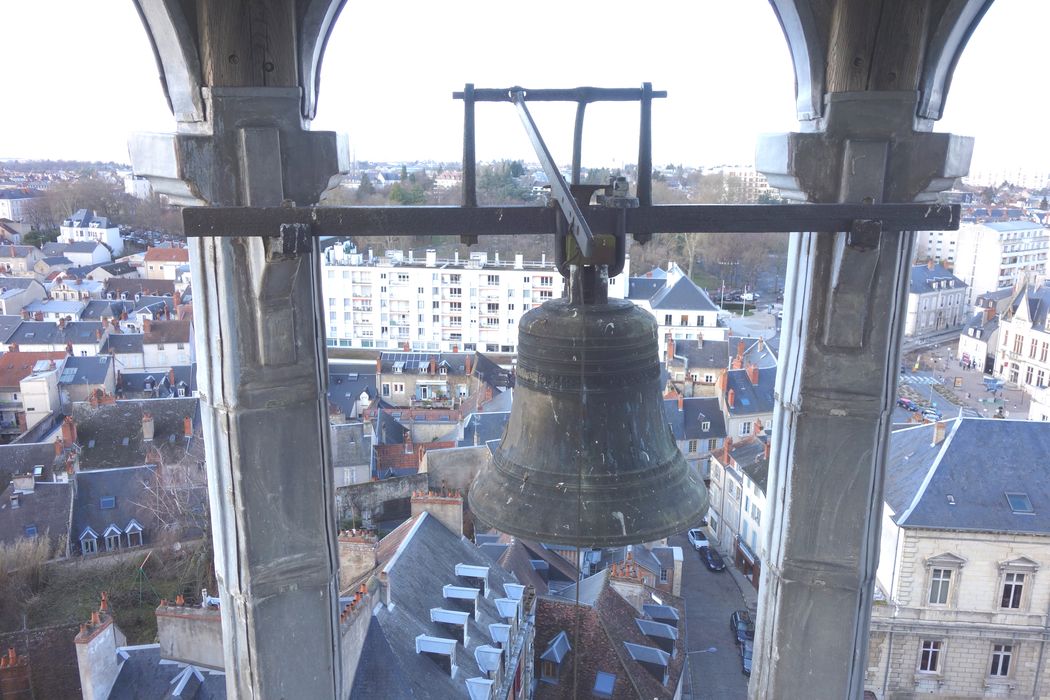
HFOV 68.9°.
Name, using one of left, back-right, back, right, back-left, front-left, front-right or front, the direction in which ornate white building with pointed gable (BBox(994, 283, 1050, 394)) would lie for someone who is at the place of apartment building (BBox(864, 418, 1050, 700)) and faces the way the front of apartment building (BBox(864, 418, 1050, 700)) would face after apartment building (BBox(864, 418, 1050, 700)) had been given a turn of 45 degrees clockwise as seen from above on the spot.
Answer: back-right

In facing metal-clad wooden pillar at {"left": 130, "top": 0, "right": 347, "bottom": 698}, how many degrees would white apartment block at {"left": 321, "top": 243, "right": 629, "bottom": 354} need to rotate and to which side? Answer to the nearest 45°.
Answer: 0° — it already faces it

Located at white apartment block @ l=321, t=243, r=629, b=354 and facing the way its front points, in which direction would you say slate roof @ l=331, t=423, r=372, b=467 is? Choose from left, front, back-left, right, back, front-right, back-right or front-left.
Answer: front

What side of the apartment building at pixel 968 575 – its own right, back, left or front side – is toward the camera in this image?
front

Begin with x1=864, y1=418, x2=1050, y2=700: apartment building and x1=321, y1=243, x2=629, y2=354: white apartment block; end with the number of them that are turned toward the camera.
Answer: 2

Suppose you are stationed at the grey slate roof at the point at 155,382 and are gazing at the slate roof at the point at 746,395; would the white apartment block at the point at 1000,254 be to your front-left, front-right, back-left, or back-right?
front-left

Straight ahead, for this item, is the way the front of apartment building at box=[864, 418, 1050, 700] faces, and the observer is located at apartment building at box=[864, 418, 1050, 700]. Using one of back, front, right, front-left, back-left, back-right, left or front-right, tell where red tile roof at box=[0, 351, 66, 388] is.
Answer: right

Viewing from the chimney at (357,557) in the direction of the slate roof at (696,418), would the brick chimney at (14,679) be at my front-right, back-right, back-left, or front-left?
back-left

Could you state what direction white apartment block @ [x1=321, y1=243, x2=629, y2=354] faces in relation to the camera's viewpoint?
facing the viewer

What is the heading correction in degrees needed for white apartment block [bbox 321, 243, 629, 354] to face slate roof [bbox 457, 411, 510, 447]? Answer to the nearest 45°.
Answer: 0° — it already faces it

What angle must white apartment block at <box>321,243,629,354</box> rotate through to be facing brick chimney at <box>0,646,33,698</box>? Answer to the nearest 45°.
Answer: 0° — it already faces it

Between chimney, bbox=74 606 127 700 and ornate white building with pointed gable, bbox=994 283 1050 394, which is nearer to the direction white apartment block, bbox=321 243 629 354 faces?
the chimney

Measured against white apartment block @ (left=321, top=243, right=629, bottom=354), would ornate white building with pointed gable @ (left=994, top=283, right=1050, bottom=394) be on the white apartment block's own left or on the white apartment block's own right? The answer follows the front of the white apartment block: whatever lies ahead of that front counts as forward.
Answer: on the white apartment block's own left

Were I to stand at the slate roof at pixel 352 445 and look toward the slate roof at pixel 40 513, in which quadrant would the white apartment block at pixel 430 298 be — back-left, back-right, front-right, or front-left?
back-right

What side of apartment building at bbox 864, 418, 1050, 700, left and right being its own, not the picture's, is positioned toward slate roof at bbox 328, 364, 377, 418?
right

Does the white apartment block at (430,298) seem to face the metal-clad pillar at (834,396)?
yes

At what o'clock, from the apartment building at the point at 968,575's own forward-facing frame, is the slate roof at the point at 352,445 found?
The slate roof is roughly at 3 o'clock from the apartment building.

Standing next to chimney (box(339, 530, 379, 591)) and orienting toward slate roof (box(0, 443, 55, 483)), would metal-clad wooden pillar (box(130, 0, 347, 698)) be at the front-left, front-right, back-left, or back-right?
back-left

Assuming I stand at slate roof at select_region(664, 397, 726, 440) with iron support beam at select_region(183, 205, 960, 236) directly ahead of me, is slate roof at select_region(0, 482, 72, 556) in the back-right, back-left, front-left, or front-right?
front-right

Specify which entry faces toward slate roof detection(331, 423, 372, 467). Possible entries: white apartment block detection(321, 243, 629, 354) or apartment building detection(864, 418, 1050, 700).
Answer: the white apartment block
